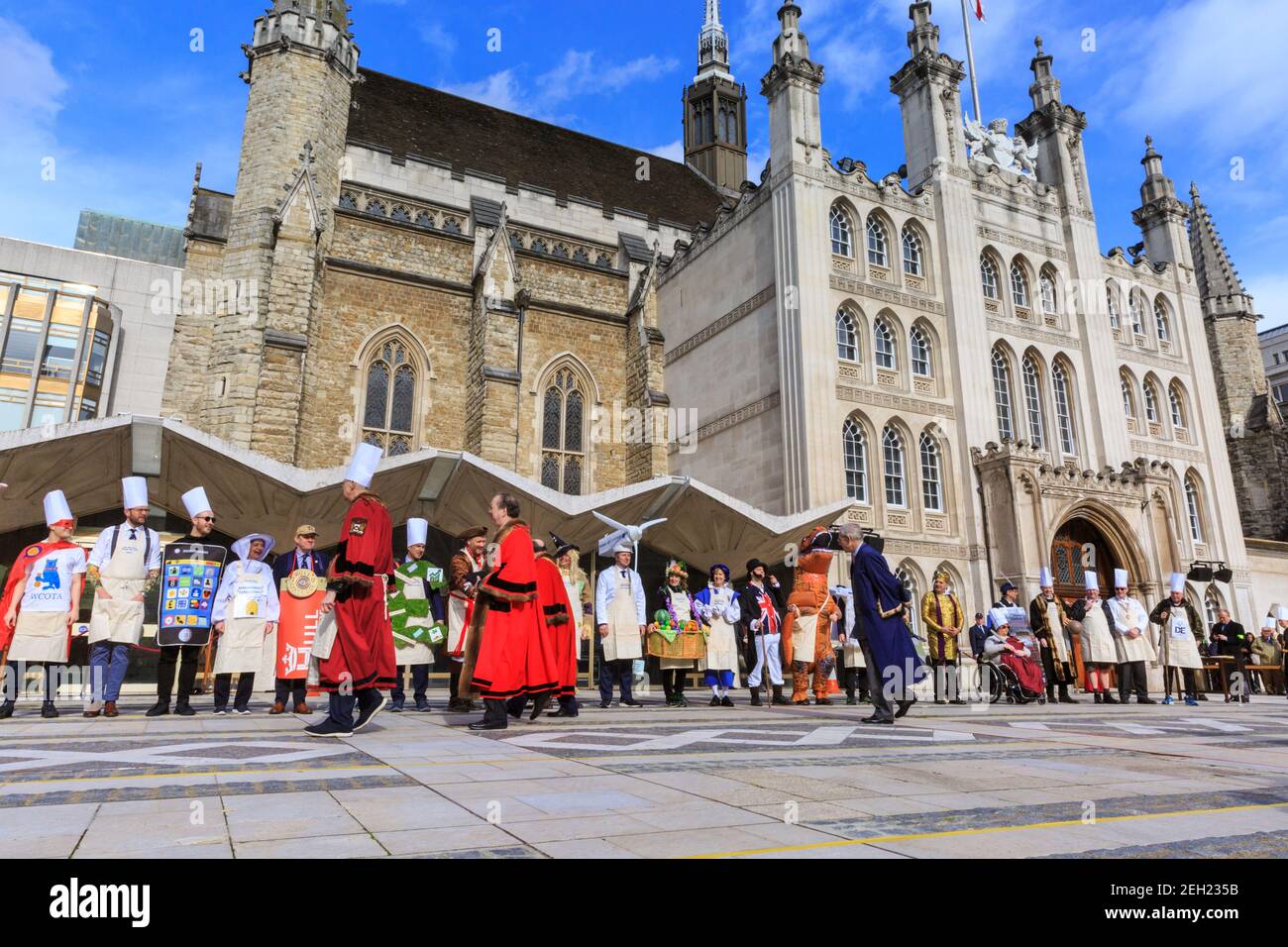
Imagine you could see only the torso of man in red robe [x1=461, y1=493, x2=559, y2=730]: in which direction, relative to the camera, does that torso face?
to the viewer's left

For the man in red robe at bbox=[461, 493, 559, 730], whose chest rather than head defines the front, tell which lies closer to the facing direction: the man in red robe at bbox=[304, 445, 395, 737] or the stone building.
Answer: the man in red robe
